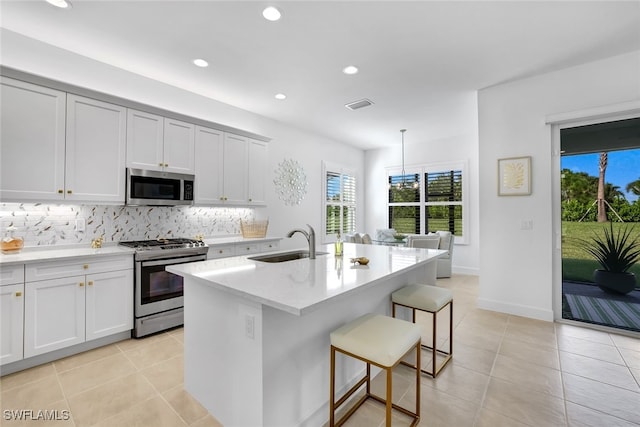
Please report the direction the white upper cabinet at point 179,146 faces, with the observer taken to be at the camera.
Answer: facing the viewer and to the right of the viewer

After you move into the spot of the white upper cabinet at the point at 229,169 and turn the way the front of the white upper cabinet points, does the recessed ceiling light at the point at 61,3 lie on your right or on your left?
on your right

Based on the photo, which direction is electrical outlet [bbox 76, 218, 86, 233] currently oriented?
toward the camera

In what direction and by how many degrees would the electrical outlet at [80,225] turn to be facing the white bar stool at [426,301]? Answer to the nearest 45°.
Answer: approximately 45° to its left
